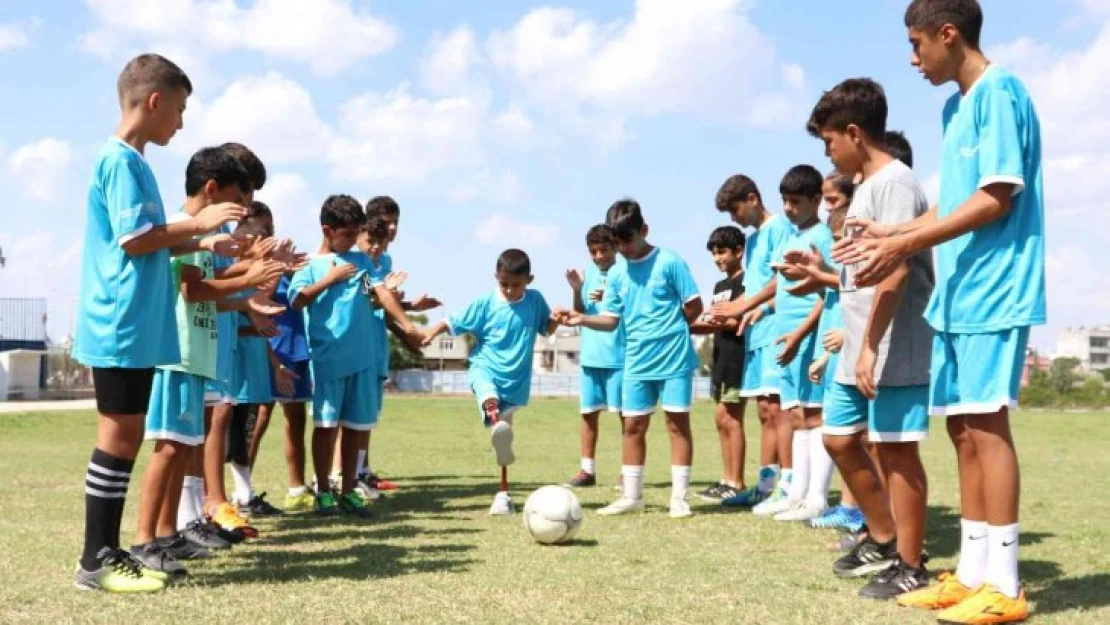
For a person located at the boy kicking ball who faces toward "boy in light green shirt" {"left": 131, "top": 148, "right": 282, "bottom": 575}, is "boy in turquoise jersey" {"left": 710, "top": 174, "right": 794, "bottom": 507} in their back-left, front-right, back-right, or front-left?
back-left

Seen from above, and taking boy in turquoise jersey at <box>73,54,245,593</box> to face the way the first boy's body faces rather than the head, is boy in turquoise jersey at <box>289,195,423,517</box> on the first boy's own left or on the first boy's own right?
on the first boy's own left

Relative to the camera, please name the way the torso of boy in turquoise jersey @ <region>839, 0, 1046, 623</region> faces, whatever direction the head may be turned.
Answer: to the viewer's left

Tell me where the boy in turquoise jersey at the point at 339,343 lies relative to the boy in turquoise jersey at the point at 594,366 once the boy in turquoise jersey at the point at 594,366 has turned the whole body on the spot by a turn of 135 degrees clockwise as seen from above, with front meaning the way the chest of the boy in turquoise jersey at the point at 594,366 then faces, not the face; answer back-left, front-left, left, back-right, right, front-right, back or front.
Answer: back-left

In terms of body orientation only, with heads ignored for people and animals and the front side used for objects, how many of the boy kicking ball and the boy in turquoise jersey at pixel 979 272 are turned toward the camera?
1

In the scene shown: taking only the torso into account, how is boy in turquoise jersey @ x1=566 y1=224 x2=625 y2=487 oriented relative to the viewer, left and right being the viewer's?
facing the viewer and to the left of the viewer

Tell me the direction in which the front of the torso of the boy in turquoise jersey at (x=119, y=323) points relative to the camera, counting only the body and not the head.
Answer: to the viewer's right

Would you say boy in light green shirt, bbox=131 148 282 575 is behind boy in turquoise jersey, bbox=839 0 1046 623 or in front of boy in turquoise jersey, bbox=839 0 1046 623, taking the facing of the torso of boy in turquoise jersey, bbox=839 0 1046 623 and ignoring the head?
in front

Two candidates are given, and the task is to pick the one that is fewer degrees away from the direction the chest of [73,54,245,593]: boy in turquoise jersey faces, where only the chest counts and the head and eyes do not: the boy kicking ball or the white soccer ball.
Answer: the white soccer ball

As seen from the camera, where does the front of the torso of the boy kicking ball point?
toward the camera

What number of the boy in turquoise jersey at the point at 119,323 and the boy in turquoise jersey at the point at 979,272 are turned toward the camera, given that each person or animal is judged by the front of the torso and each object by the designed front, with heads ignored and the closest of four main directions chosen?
0

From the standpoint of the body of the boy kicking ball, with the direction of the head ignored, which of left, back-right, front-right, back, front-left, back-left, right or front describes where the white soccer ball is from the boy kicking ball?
front

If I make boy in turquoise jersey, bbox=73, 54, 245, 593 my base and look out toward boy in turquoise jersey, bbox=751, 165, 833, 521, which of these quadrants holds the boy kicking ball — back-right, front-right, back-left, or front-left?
front-left

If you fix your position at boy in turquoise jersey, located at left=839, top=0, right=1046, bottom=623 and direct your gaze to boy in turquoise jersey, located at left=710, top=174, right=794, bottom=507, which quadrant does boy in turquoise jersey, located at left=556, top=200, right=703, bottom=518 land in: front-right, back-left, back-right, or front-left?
front-left
